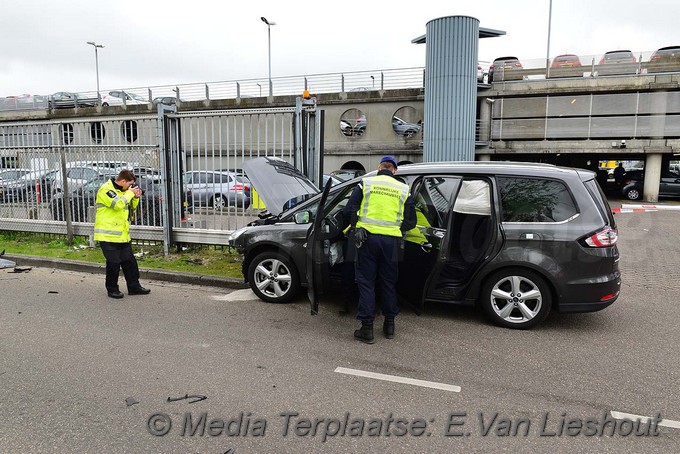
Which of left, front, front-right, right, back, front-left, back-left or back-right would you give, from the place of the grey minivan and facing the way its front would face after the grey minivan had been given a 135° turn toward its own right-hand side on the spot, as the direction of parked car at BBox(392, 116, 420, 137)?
front-left

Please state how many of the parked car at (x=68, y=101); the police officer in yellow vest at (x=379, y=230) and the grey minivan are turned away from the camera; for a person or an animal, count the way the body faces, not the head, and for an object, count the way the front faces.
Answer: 1

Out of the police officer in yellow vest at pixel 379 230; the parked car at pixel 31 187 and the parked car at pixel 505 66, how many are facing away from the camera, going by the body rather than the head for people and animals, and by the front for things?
2

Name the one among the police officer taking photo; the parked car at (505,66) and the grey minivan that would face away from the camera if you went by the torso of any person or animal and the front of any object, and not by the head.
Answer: the parked car

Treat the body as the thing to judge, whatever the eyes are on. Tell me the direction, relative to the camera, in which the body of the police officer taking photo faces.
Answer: to the viewer's right

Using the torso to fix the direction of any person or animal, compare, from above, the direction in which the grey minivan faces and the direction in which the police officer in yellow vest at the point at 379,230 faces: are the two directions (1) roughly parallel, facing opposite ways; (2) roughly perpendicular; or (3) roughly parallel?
roughly perpendicular

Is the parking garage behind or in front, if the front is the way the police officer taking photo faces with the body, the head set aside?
in front

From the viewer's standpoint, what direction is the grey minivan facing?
to the viewer's left

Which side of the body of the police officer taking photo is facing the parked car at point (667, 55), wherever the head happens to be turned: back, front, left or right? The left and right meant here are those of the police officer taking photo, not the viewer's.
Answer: front

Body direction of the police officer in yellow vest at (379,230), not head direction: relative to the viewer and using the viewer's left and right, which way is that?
facing away from the viewer

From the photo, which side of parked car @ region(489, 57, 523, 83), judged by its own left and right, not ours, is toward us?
back

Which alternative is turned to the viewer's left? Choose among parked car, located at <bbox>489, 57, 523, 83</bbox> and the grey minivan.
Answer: the grey minivan

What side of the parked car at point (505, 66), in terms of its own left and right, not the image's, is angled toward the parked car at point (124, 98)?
left

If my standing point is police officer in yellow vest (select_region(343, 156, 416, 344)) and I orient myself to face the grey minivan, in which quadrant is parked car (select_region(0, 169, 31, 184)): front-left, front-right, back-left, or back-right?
front-left
